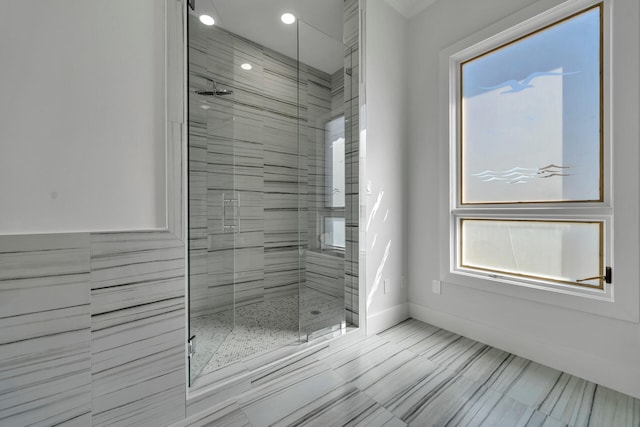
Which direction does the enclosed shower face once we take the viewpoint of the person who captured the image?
facing the viewer and to the right of the viewer

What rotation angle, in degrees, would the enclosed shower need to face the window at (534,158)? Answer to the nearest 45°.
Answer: approximately 45° to its left
